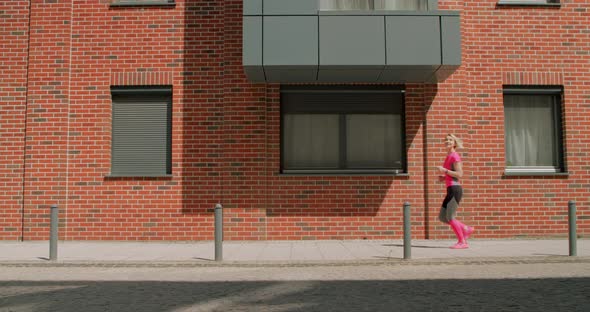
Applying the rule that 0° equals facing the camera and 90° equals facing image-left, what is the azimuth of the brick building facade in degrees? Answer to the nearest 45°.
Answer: approximately 0°

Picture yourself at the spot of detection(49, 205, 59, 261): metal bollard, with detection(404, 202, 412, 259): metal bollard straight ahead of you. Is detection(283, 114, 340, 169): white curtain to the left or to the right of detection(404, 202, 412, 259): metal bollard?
left

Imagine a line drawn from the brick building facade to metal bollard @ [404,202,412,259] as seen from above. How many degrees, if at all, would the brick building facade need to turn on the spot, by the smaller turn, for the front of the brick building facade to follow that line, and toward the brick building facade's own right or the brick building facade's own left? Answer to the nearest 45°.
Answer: approximately 45° to the brick building facade's own left

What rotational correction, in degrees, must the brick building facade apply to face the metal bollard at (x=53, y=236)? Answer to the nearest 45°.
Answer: approximately 45° to its right
